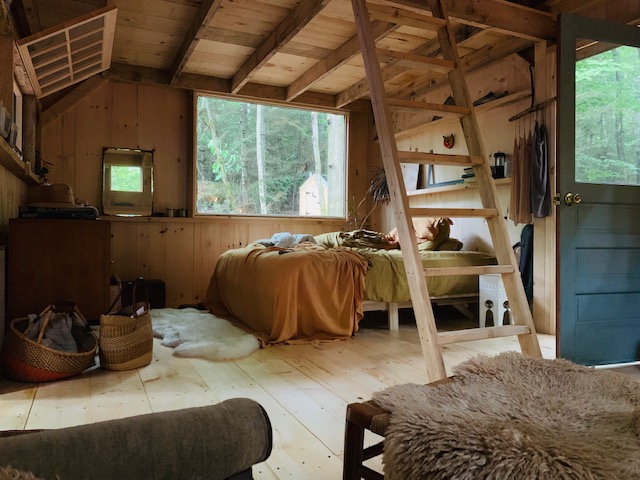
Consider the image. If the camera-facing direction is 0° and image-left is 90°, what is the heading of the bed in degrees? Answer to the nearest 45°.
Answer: approximately 45°

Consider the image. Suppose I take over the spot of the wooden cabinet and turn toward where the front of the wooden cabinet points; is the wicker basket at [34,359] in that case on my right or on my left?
on my right

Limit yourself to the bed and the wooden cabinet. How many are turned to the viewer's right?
1

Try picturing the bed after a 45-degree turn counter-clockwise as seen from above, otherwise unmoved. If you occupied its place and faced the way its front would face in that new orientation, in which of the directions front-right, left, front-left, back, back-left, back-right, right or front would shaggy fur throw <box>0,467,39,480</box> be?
front

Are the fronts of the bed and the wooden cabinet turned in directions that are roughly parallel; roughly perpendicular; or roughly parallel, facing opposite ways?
roughly parallel, facing opposite ways

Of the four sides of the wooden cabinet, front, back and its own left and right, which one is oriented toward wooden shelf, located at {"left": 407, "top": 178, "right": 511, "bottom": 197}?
front

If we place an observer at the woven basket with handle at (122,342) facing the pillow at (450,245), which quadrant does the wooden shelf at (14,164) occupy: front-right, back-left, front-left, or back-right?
back-left

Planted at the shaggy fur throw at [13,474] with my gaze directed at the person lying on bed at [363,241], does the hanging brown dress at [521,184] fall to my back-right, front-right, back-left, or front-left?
front-right

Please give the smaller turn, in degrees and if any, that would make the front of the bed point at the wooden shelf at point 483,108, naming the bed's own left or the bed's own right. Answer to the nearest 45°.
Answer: approximately 180°

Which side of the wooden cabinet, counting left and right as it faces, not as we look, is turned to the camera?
right

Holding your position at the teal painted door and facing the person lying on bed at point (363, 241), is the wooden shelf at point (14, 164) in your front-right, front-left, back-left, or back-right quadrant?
front-left

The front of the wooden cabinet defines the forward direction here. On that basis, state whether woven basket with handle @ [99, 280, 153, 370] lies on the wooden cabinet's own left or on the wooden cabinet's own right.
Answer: on the wooden cabinet's own right
